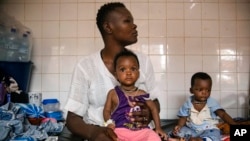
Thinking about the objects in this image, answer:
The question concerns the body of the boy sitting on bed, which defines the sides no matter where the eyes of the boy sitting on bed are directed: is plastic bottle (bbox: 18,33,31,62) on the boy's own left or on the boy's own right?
on the boy's own right

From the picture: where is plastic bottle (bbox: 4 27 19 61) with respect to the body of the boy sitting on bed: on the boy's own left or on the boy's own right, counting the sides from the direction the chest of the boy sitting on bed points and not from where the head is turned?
on the boy's own right

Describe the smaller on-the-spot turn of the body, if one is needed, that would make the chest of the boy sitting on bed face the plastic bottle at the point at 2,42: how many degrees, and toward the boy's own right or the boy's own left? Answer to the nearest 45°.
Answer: approximately 90° to the boy's own right

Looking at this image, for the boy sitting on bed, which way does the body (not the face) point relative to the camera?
toward the camera
